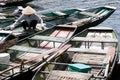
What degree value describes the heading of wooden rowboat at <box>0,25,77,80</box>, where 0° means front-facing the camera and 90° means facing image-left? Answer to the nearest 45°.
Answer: approximately 225°

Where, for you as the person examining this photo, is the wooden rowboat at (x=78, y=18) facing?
facing away from the viewer and to the right of the viewer

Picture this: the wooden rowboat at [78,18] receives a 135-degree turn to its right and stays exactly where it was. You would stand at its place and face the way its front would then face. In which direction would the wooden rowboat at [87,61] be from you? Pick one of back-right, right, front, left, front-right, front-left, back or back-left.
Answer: front
